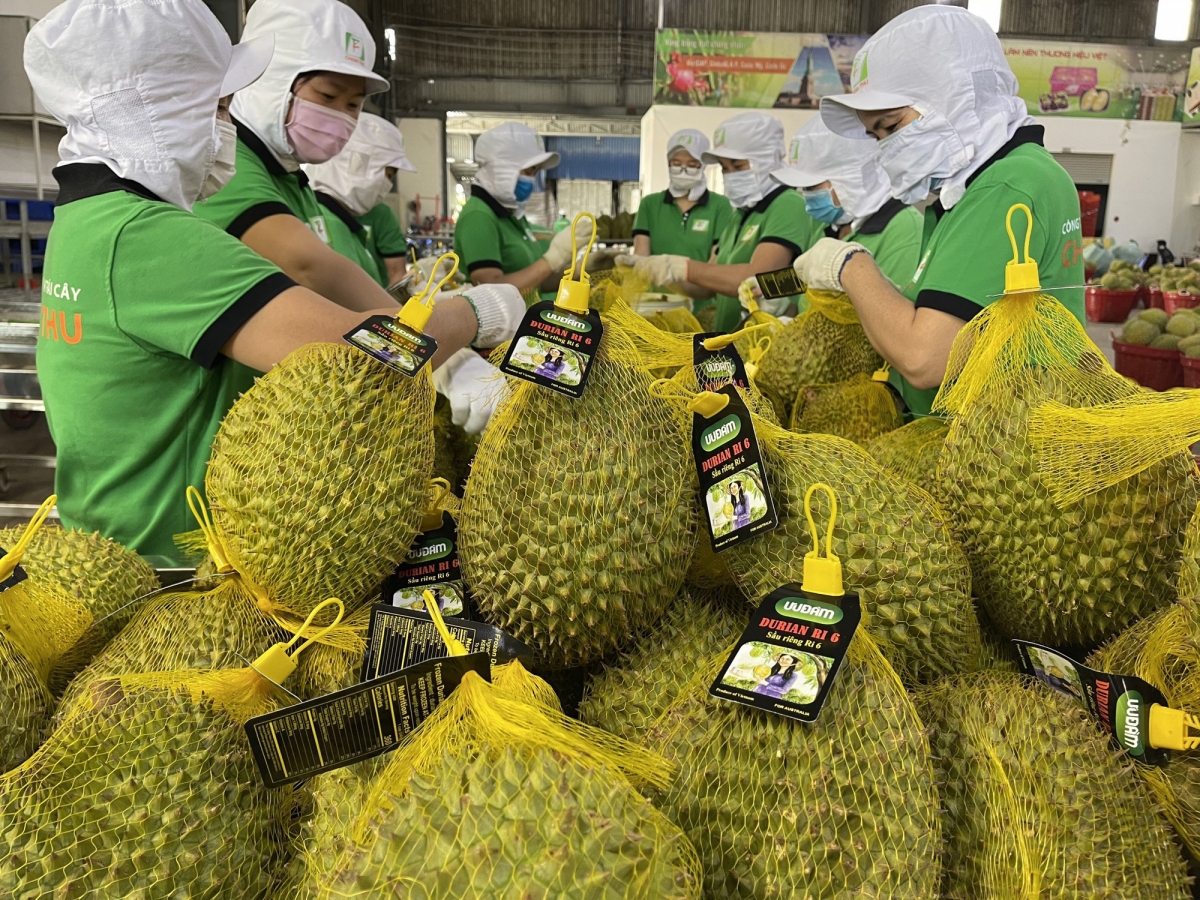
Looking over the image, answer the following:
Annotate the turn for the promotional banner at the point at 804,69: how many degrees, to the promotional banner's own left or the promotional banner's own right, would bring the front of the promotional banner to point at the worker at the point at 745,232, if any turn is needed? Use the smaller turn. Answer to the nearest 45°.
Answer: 0° — it already faces them

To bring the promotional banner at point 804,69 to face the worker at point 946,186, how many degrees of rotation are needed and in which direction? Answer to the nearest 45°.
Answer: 0° — it already faces them

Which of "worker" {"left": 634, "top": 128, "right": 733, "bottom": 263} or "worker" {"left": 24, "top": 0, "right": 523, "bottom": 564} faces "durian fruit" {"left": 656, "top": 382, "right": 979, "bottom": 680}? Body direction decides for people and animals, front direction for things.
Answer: "worker" {"left": 634, "top": 128, "right": 733, "bottom": 263}

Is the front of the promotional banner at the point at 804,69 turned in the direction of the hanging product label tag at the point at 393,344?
yes

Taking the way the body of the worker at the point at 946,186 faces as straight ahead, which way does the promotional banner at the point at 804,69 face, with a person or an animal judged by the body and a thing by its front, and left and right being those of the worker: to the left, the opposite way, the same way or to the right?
to the left

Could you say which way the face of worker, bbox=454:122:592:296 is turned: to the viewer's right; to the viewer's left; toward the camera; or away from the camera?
to the viewer's right

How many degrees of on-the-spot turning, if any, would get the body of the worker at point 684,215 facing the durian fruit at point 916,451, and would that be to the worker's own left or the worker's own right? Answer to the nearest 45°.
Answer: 0° — they already face it

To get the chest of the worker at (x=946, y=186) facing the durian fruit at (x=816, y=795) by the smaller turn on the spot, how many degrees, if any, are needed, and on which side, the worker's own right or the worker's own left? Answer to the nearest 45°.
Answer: approximately 90° to the worker's own left

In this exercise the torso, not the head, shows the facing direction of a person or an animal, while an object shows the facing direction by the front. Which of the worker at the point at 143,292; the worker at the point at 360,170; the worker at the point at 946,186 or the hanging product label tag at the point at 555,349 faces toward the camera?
the hanging product label tag

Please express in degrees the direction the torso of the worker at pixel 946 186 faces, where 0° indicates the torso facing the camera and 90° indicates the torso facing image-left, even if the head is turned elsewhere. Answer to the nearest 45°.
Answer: approximately 90°

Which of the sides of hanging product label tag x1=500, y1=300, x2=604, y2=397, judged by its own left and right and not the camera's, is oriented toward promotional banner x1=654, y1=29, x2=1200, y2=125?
back
